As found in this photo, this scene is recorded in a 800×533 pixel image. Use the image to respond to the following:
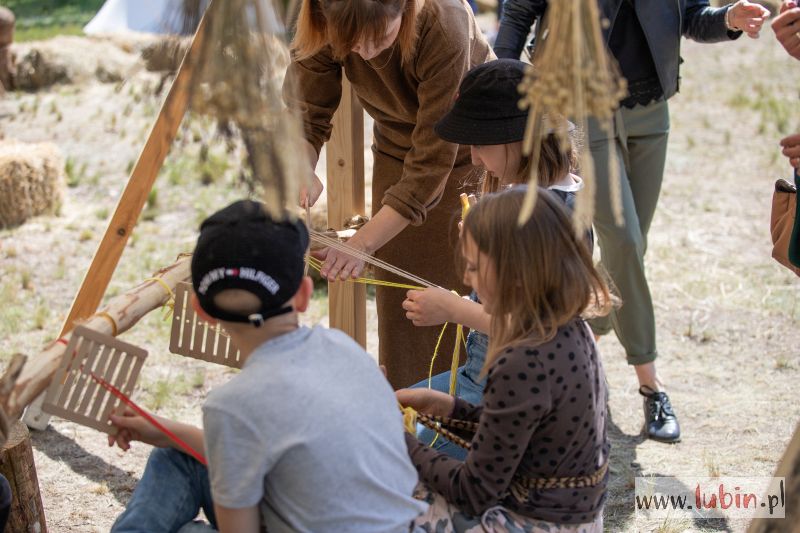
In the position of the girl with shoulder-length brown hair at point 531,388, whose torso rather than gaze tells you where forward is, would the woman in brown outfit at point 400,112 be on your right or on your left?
on your right

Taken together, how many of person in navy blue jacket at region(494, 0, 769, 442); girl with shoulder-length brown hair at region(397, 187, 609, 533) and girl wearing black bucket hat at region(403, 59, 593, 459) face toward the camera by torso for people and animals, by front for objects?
1

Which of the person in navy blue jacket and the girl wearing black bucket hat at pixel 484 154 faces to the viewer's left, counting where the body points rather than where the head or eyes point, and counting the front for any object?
the girl wearing black bucket hat

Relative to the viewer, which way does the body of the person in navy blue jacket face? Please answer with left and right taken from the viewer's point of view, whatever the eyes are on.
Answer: facing the viewer

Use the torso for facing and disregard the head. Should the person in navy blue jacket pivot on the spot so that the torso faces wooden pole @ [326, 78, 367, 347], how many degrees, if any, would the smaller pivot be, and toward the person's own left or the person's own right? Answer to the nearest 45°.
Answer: approximately 45° to the person's own right

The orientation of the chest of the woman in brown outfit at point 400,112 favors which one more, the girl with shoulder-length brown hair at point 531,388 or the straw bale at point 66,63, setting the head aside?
the girl with shoulder-length brown hair

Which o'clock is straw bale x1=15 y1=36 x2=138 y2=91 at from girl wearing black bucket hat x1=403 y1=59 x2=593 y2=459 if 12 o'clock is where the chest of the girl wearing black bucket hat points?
The straw bale is roughly at 2 o'clock from the girl wearing black bucket hat.

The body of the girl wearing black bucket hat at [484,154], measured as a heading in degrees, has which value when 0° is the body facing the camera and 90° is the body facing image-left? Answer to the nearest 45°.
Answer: approximately 90°

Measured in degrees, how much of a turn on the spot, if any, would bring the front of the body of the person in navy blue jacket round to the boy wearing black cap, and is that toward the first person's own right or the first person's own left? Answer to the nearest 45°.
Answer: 0° — they already face them

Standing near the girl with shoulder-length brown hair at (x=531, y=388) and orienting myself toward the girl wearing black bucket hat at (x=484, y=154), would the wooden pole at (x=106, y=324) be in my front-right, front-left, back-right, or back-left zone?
front-left

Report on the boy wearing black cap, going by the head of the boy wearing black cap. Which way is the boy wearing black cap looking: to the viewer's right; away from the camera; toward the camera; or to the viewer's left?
away from the camera
